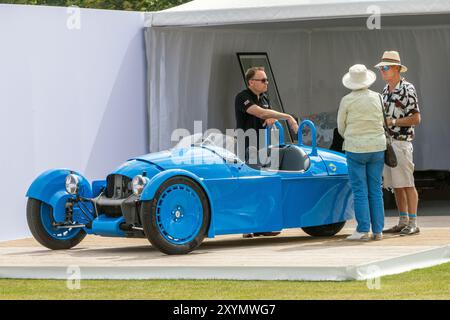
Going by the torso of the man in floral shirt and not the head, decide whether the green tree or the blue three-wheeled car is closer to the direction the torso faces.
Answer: the blue three-wheeled car

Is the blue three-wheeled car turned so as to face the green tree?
no

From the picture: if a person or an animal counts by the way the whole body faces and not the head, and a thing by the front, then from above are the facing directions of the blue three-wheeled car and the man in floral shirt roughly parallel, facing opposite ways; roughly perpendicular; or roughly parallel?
roughly parallel

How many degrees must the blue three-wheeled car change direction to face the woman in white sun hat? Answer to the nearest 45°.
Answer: approximately 135° to its left

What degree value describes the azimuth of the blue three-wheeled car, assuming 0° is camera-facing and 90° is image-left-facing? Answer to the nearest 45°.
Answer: approximately 45°

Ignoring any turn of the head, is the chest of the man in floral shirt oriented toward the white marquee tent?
no

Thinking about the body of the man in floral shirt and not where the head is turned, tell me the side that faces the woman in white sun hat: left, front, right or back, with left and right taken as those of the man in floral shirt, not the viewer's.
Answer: front

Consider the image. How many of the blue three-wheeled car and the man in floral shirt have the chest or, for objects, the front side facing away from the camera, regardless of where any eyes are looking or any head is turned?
0

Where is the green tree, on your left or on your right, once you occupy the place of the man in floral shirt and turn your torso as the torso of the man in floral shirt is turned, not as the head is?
on your right

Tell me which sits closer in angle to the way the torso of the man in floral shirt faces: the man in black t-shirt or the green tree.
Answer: the man in black t-shirt

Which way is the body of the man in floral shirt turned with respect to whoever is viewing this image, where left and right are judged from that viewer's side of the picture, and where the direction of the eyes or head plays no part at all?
facing the viewer and to the left of the viewer

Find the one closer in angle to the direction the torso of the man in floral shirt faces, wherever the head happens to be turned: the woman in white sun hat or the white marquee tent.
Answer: the woman in white sun hat

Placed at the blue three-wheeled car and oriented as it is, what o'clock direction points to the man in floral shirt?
The man in floral shirt is roughly at 7 o'clock from the blue three-wheeled car.
